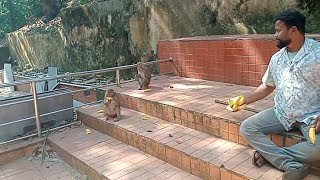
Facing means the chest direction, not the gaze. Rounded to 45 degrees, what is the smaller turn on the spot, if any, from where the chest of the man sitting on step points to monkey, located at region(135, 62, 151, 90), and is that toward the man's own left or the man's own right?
approximately 90° to the man's own right

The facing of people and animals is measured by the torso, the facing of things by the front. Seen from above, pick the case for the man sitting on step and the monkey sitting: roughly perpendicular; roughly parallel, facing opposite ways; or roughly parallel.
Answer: roughly perpendicular

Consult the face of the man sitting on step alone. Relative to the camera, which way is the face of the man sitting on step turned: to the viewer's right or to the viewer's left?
to the viewer's left

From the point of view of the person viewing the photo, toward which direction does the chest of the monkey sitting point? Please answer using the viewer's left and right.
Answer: facing the viewer

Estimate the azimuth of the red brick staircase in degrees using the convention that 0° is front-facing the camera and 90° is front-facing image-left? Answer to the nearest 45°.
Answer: approximately 45°

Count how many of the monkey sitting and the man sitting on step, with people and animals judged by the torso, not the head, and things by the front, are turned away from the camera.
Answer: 0
